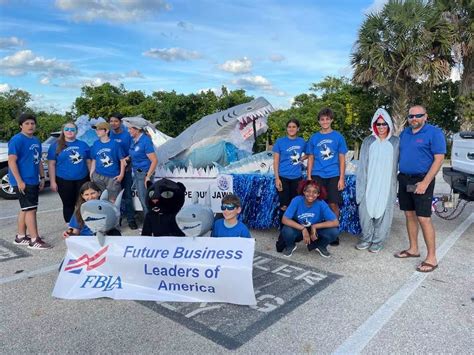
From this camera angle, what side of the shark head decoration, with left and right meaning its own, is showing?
right

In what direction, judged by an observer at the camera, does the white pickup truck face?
facing away from the viewer and to the right of the viewer

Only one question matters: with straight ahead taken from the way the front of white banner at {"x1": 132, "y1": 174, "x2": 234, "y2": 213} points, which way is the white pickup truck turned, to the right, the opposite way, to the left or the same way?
to the left

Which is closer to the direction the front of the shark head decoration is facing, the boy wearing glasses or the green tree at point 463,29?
the green tree

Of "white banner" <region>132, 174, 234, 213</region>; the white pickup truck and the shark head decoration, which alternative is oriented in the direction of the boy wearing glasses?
the white banner

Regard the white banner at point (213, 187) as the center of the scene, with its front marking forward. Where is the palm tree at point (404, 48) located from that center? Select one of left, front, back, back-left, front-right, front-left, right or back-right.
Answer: back-left

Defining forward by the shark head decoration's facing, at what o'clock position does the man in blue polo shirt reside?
The man in blue polo shirt is roughly at 2 o'clock from the shark head decoration.

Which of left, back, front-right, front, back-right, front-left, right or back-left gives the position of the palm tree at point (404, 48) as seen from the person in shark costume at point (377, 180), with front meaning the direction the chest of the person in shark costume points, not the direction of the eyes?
back

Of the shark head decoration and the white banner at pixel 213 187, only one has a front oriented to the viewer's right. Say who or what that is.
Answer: the shark head decoration

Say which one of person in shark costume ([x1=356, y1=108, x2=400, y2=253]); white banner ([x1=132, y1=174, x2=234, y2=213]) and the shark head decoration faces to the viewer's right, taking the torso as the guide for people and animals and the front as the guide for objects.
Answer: the shark head decoration

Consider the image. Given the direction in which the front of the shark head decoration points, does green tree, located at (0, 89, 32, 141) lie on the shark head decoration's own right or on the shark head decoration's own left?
on the shark head decoration's own left
